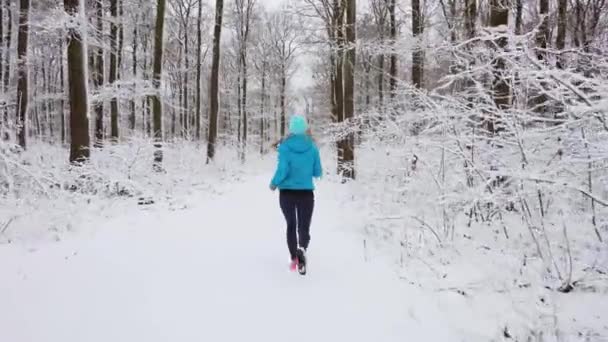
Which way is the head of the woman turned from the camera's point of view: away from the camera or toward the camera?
away from the camera

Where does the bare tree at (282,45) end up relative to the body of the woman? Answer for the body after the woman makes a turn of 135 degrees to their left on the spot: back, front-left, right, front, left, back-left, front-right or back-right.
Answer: back-right

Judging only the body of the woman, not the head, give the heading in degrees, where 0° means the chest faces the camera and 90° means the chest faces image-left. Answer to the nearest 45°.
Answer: approximately 180°
